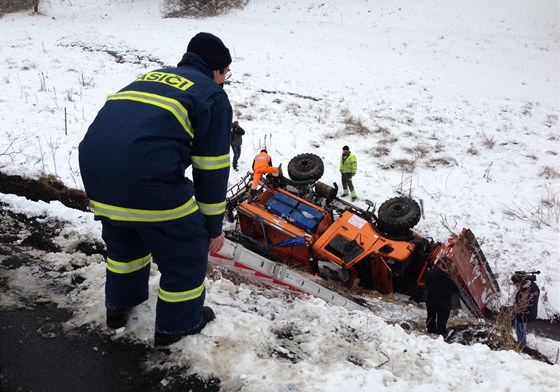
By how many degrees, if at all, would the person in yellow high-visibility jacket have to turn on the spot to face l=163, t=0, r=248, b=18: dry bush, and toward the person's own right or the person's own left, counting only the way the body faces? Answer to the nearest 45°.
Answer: approximately 90° to the person's own right

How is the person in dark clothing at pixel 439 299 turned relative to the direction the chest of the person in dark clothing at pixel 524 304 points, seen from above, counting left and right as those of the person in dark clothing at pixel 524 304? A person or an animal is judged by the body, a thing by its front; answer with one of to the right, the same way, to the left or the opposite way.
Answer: to the right

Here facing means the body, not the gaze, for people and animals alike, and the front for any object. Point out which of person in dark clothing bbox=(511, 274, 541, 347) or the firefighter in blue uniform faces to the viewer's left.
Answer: the person in dark clothing

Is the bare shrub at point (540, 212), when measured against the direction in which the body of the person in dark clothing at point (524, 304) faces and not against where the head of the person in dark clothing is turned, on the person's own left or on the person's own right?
on the person's own right

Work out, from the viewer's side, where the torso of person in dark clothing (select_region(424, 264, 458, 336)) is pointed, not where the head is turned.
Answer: away from the camera

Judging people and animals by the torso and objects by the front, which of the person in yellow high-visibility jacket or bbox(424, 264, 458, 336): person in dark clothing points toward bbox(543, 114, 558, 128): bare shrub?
the person in dark clothing

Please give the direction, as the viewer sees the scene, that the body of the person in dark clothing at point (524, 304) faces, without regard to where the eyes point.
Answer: to the viewer's left

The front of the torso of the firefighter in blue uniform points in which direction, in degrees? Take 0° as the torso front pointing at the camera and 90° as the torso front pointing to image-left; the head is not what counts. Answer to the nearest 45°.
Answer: approximately 225°

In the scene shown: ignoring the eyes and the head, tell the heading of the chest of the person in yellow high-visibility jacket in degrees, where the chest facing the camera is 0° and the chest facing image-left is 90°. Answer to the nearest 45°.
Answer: approximately 45°

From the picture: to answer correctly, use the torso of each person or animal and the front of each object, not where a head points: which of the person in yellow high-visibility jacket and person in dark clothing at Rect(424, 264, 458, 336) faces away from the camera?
the person in dark clothing
